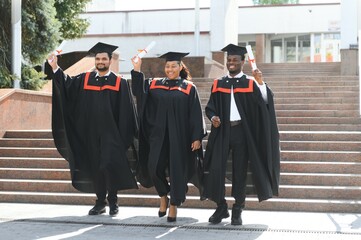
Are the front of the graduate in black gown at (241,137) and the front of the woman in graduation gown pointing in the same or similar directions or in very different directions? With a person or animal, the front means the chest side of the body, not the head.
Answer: same or similar directions

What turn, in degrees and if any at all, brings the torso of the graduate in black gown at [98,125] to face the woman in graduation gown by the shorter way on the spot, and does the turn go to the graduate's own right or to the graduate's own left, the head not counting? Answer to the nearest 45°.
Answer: approximately 45° to the graduate's own left

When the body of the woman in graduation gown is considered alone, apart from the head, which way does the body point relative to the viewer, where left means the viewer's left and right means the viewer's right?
facing the viewer

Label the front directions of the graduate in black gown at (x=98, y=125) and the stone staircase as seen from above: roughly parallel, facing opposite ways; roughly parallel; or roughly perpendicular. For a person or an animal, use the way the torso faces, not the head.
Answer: roughly parallel

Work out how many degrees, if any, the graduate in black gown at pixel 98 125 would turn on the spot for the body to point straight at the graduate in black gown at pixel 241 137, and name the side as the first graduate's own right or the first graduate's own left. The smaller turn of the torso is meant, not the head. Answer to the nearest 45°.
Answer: approximately 45° to the first graduate's own left

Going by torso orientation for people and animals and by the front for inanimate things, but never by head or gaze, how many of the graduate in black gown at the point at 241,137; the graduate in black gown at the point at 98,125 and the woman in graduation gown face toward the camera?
3

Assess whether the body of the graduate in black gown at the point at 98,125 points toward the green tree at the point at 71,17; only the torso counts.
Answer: no

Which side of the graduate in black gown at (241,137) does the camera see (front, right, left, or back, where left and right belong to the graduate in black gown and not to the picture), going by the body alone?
front

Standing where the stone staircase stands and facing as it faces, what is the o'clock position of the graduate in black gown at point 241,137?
The graduate in black gown is roughly at 1 o'clock from the stone staircase.

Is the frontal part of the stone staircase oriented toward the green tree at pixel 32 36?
no

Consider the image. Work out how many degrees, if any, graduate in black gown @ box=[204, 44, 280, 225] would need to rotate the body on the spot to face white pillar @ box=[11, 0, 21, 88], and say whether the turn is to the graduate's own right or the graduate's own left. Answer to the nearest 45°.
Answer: approximately 135° to the graduate's own right

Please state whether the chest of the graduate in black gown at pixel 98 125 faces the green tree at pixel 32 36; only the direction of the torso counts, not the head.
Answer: no

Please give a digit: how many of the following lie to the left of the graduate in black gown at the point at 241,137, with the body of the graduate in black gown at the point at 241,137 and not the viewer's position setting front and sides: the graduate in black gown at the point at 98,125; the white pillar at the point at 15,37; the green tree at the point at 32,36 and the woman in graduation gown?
0

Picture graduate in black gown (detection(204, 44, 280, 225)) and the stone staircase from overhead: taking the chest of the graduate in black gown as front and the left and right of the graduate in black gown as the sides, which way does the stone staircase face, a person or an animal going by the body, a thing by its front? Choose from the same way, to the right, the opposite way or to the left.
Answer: the same way
